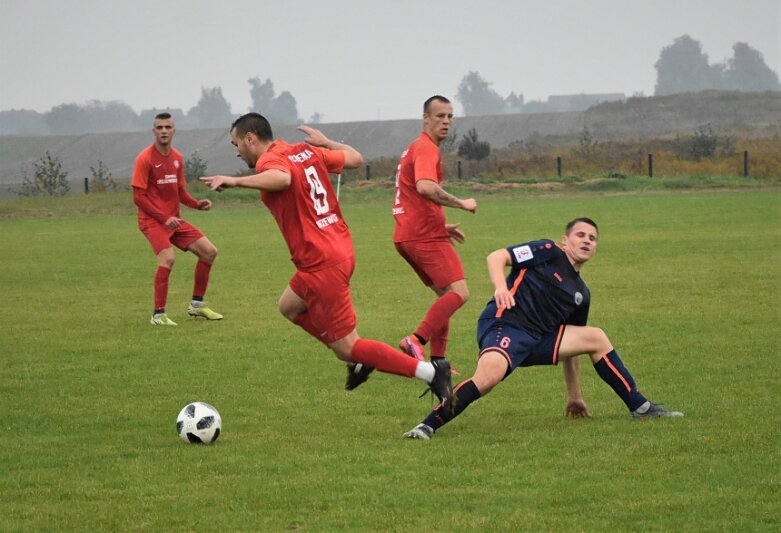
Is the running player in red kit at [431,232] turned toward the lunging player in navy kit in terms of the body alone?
no

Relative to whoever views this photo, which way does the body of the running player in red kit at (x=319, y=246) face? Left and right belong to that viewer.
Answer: facing away from the viewer and to the left of the viewer

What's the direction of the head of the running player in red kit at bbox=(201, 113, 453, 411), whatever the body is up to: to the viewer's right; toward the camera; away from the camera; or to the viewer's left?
to the viewer's left

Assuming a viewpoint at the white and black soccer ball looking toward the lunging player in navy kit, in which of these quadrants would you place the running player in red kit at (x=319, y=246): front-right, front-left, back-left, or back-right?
front-left

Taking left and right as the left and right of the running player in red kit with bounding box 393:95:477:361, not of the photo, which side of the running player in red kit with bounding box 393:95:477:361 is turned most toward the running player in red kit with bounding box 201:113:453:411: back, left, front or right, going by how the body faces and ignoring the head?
right
